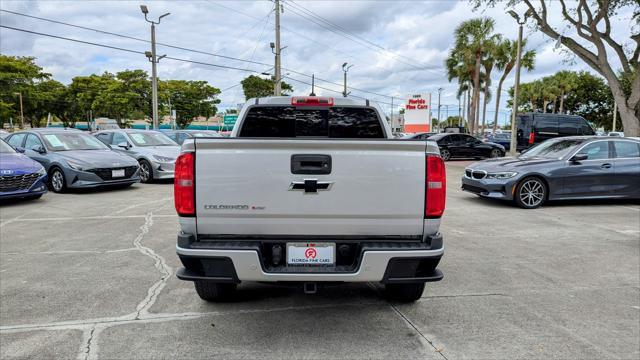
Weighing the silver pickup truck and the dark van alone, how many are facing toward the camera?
0

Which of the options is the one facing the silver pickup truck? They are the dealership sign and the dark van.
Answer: the dealership sign

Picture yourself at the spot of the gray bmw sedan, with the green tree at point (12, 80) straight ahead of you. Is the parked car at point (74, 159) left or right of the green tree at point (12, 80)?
left

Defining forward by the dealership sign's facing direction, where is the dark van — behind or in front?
in front

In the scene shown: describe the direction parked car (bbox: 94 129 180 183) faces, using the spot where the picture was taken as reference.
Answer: facing the viewer and to the right of the viewer

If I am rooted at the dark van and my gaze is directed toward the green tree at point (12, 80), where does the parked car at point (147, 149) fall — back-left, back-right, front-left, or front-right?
front-left

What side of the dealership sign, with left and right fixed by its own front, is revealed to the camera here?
front

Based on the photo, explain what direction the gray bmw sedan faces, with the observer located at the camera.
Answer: facing the viewer and to the left of the viewer

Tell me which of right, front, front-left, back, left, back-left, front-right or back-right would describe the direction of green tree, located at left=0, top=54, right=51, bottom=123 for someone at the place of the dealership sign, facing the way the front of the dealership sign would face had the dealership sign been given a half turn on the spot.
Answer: left

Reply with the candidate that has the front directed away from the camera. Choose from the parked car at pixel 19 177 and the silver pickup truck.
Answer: the silver pickup truck

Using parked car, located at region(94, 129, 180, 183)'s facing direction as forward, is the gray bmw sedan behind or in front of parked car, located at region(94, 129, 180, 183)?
in front

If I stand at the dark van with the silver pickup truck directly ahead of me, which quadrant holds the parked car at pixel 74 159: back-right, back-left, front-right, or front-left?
front-right
